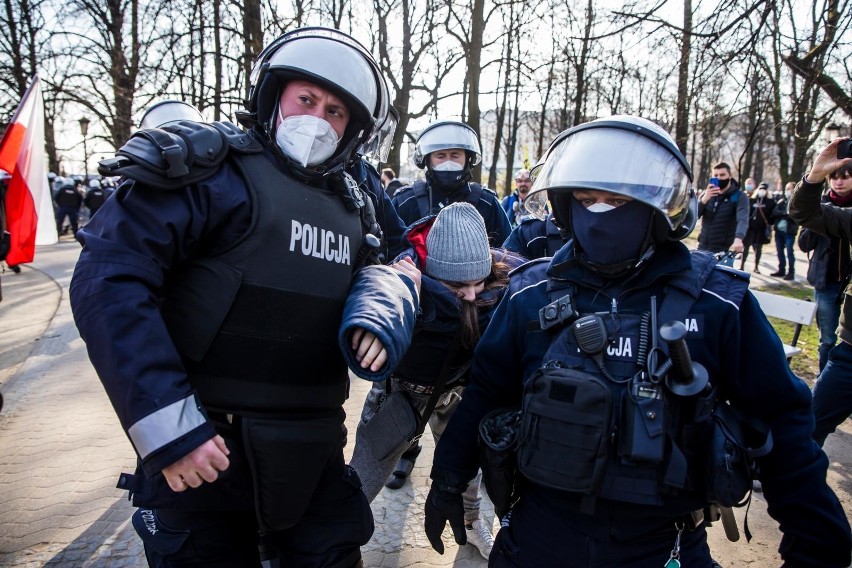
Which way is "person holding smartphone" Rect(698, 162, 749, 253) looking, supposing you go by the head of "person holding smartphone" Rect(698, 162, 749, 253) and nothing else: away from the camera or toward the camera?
toward the camera

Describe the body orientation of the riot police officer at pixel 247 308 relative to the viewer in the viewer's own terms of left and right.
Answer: facing the viewer and to the right of the viewer

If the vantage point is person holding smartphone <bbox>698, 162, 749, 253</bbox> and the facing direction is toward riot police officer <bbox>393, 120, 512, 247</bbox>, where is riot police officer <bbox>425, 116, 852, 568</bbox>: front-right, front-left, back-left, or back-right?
front-left

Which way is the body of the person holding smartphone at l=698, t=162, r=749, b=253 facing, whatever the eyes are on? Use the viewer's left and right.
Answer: facing the viewer and to the left of the viewer

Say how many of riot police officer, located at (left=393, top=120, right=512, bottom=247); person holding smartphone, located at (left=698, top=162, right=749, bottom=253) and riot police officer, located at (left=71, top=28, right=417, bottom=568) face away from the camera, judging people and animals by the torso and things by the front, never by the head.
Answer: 0

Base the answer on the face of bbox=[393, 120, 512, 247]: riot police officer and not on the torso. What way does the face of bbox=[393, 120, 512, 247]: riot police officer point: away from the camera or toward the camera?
toward the camera

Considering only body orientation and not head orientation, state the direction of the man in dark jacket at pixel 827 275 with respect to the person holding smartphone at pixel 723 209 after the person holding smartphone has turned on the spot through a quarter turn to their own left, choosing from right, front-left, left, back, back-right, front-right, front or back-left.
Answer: front-right

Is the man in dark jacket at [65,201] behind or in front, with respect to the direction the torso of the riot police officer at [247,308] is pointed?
behind

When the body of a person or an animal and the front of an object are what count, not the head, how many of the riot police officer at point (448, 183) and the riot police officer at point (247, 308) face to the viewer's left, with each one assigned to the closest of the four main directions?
0

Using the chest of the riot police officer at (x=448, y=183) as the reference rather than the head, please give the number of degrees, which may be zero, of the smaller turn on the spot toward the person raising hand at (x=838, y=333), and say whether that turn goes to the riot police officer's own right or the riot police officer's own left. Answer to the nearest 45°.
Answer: approximately 45° to the riot police officer's own left

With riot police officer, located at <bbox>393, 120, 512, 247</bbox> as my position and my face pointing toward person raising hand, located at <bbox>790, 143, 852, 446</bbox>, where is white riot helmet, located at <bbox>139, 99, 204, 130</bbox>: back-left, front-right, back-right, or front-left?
back-right

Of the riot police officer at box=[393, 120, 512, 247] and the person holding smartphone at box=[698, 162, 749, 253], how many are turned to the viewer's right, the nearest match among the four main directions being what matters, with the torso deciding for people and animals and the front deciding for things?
0

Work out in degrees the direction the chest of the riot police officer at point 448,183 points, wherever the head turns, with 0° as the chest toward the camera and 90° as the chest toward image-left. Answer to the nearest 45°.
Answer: approximately 0°

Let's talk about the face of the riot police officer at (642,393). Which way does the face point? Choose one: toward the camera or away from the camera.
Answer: toward the camera

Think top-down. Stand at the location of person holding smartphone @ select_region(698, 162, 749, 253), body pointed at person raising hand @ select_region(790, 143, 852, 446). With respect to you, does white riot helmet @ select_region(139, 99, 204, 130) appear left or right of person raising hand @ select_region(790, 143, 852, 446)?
right

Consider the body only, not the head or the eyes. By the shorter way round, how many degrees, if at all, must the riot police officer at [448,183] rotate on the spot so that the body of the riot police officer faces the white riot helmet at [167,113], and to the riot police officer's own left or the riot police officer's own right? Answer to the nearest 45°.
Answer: approximately 90° to the riot police officer's own right
